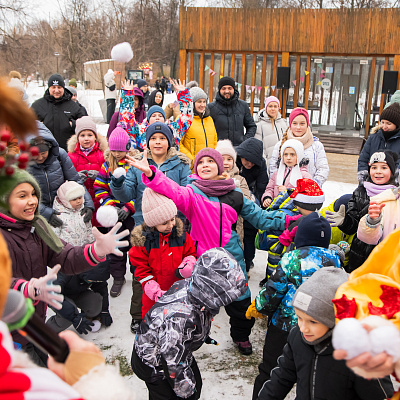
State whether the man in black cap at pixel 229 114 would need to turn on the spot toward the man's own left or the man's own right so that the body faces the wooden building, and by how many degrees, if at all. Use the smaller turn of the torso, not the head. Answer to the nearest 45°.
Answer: approximately 180°

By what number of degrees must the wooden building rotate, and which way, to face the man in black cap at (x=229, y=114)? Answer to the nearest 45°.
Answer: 0° — it already faces them

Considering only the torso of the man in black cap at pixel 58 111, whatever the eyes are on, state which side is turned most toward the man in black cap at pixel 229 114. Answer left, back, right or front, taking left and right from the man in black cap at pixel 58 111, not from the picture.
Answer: left

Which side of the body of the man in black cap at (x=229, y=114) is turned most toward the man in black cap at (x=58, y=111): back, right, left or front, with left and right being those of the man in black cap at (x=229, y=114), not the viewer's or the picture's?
right
